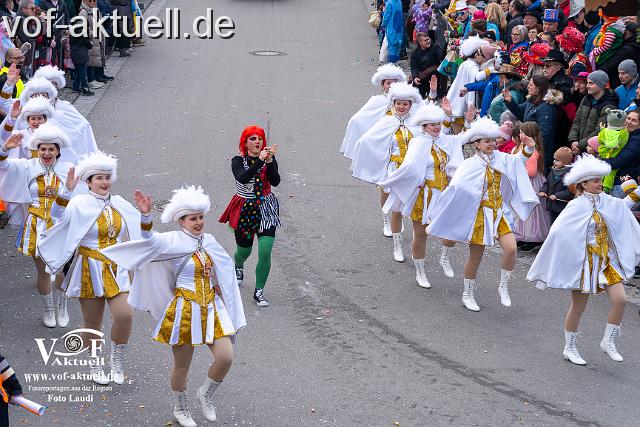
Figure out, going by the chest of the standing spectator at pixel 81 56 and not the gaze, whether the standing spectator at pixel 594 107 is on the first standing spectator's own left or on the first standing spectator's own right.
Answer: on the first standing spectator's own right

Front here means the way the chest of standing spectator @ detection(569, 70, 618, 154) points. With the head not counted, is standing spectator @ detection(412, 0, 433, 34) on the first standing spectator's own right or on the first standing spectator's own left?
on the first standing spectator's own right

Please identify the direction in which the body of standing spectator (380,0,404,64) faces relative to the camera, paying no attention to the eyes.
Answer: to the viewer's left

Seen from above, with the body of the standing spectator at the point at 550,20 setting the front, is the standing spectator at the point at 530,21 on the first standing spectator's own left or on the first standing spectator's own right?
on the first standing spectator's own right

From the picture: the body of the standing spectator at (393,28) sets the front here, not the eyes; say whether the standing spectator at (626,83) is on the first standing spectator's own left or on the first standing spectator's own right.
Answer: on the first standing spectator's own left

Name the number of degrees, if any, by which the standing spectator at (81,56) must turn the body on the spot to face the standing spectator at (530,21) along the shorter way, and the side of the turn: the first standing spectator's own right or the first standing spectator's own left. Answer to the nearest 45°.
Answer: approximately 45° to the first standing spectator's own right

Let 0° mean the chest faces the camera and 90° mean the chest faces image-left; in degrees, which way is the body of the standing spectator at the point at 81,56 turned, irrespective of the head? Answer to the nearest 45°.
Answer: approximately 270°
